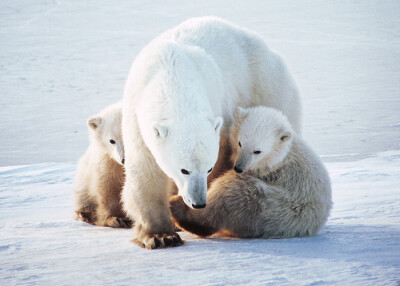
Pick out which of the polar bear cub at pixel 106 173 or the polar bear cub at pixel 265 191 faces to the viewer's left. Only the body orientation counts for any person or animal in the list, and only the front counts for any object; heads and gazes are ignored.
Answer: the polar bear cub at pixel 265 191

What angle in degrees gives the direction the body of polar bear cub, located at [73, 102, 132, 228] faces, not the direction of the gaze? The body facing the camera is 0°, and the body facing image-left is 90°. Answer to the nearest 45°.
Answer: approximately 315°

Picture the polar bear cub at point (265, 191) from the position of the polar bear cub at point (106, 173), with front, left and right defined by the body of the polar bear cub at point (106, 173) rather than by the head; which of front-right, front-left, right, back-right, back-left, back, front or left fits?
front

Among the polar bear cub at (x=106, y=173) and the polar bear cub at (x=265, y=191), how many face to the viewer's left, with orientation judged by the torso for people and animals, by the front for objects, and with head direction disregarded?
1

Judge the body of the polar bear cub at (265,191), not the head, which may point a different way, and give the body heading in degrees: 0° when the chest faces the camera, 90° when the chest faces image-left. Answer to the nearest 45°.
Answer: approximately 90°

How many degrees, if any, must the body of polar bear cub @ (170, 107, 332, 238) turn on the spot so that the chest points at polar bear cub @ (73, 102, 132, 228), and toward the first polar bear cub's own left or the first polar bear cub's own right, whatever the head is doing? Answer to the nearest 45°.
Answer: approximately 45° to the first polar bear cub's own right

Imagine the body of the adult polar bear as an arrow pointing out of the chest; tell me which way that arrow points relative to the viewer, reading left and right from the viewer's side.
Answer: facing the viewer and to the left of the viewer

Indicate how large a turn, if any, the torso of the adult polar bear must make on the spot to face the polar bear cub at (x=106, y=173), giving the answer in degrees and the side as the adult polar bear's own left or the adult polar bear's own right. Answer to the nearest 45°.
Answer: approximately 90° to the adult polar bear's own right
